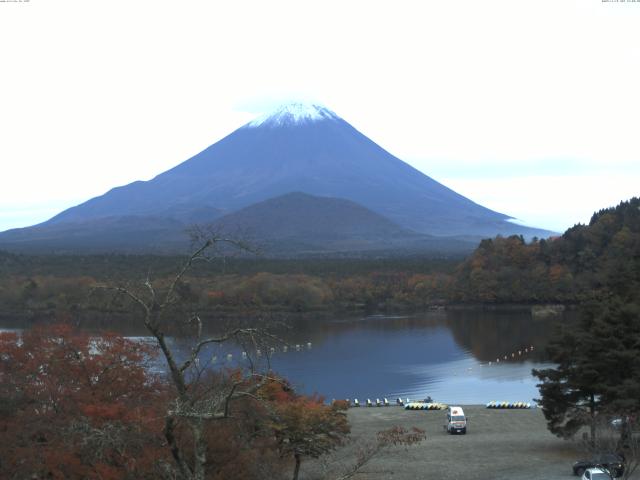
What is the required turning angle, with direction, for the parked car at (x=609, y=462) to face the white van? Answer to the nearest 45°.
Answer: approximately 45° to its right

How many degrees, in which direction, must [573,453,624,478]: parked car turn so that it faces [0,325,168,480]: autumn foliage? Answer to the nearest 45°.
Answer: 0° — it already faces it

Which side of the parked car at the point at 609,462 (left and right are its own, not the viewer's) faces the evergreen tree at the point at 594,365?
right

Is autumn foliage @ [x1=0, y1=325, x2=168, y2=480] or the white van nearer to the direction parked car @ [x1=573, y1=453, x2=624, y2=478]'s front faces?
the autumn foliage

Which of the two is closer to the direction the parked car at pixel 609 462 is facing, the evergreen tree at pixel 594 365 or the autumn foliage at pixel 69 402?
the autumn foliage

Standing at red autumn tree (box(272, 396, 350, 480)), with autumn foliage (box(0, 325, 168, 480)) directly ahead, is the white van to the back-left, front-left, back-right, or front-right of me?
back-right

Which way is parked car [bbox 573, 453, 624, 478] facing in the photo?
to the viewer's left

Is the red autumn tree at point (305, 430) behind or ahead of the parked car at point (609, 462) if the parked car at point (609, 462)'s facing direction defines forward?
ahead

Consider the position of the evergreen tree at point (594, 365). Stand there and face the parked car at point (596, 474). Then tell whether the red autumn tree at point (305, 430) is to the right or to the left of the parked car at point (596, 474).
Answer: right

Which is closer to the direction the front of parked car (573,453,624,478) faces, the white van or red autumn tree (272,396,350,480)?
the red autumn tree
